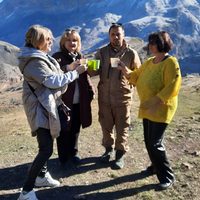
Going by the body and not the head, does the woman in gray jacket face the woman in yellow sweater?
yes

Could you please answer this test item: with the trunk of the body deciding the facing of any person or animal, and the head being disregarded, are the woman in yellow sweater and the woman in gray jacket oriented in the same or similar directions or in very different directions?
very different directions

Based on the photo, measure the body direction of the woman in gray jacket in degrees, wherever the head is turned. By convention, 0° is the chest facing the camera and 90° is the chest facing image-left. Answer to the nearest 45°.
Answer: approximately 270°

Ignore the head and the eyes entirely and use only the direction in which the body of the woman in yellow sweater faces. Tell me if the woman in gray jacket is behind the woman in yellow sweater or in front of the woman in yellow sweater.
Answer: in front

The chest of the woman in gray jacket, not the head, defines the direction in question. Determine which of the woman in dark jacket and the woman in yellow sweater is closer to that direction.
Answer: the woman in yellow sweater

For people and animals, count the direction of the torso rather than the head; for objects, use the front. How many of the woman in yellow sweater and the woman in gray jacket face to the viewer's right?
1

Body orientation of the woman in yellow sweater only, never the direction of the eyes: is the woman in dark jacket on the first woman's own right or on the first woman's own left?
on the first woman's own right

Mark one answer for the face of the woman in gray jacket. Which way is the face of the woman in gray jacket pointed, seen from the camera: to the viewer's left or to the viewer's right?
to the viewer's right

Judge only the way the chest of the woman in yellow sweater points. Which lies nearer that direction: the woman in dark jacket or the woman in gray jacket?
the woman in gray jacket

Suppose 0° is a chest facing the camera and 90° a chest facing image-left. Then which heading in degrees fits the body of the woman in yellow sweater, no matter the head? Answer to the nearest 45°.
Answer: approximately 45°
